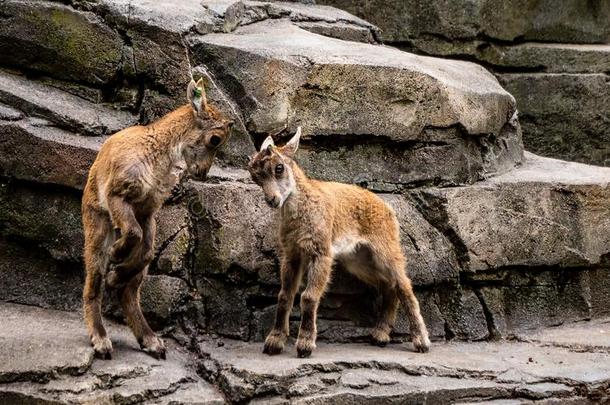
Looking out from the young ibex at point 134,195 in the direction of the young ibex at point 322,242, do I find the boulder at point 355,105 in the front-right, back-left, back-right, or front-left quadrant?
front-left

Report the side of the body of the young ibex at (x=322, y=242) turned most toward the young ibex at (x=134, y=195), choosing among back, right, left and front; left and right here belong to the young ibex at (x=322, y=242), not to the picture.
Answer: front

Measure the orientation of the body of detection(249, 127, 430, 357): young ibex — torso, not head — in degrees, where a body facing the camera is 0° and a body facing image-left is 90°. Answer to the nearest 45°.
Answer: approximately 45°

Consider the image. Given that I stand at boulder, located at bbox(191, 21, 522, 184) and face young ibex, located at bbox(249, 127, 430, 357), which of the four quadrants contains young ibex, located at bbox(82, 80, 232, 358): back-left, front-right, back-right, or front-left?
front-right
